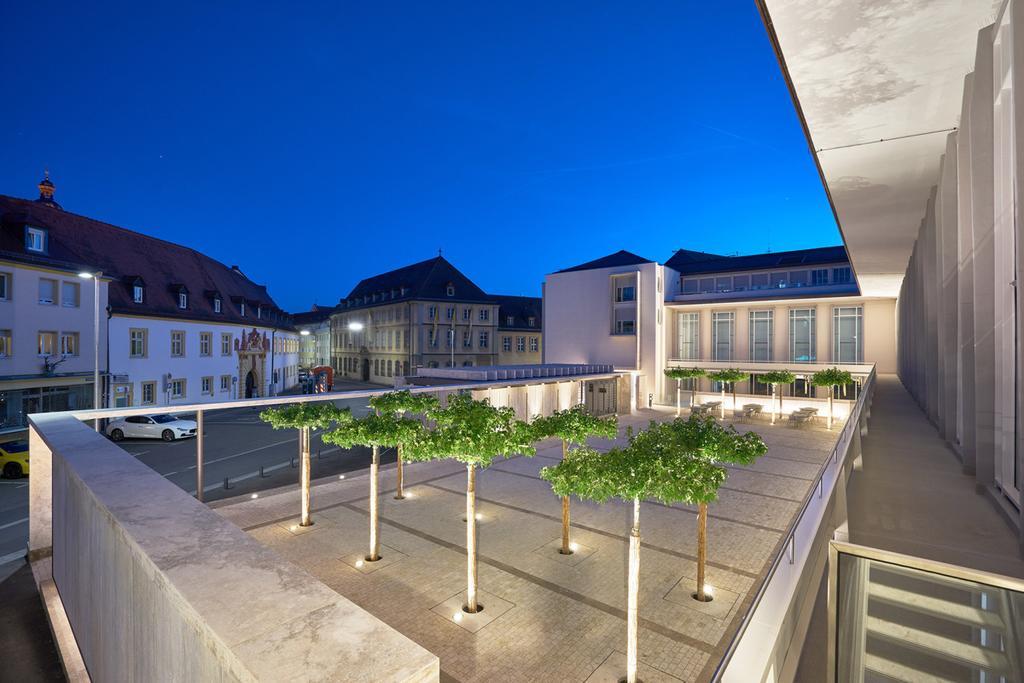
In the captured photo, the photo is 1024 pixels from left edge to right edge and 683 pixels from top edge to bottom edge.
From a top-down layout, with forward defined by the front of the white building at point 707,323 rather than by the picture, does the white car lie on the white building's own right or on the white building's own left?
on the white building's own right

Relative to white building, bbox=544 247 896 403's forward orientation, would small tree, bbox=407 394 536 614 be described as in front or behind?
in front

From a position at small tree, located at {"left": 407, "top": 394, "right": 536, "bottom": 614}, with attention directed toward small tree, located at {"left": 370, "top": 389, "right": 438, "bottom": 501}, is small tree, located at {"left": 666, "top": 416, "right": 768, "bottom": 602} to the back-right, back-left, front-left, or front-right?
back-right

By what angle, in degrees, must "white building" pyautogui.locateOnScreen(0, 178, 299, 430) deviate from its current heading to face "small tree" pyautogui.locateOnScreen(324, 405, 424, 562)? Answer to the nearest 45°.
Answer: approximately 45° to its right

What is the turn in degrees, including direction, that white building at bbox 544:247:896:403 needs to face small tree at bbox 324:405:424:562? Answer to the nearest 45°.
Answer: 0° — it already faces it

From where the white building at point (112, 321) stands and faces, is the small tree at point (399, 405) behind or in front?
in front

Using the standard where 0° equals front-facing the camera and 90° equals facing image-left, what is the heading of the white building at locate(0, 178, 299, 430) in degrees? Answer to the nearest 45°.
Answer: approximately 315°

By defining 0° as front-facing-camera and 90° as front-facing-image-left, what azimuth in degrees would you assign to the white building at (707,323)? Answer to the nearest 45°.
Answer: approximately 0°

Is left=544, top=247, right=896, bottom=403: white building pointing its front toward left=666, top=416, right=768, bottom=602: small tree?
yes

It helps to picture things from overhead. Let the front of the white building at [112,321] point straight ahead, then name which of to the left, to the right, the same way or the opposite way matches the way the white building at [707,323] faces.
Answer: to the right

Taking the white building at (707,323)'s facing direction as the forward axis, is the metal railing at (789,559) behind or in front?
in front

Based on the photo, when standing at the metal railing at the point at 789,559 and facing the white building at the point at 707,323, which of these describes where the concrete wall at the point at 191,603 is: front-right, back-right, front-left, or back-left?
back-left
